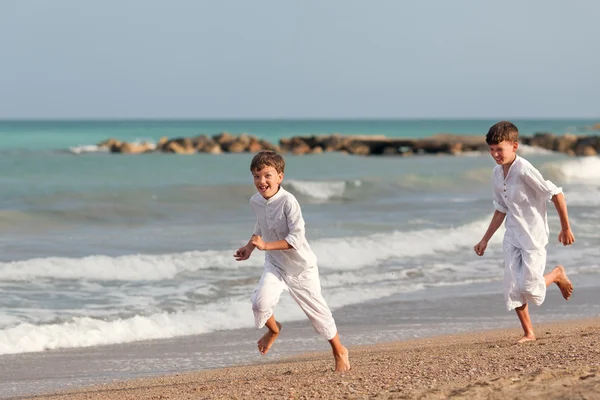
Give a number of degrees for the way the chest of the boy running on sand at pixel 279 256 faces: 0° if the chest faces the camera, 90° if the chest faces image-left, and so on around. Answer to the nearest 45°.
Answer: approximately 45°

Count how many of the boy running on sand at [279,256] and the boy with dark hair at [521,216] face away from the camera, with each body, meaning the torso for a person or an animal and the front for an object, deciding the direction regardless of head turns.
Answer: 0

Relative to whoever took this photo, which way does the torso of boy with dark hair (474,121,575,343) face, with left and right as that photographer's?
facing the viewer and to the left of the viewer

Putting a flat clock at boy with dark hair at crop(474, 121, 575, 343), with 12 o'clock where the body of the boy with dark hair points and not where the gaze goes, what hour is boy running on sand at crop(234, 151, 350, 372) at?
The boy running on sand is roughly at 12 o'clock from the boy with dark hair.

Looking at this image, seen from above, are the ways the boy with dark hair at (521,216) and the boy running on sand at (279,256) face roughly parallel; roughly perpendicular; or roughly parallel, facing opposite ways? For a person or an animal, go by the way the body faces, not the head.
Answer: roughly parallel

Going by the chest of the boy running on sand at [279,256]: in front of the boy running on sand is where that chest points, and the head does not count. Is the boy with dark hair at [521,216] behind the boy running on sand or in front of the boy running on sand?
behind
